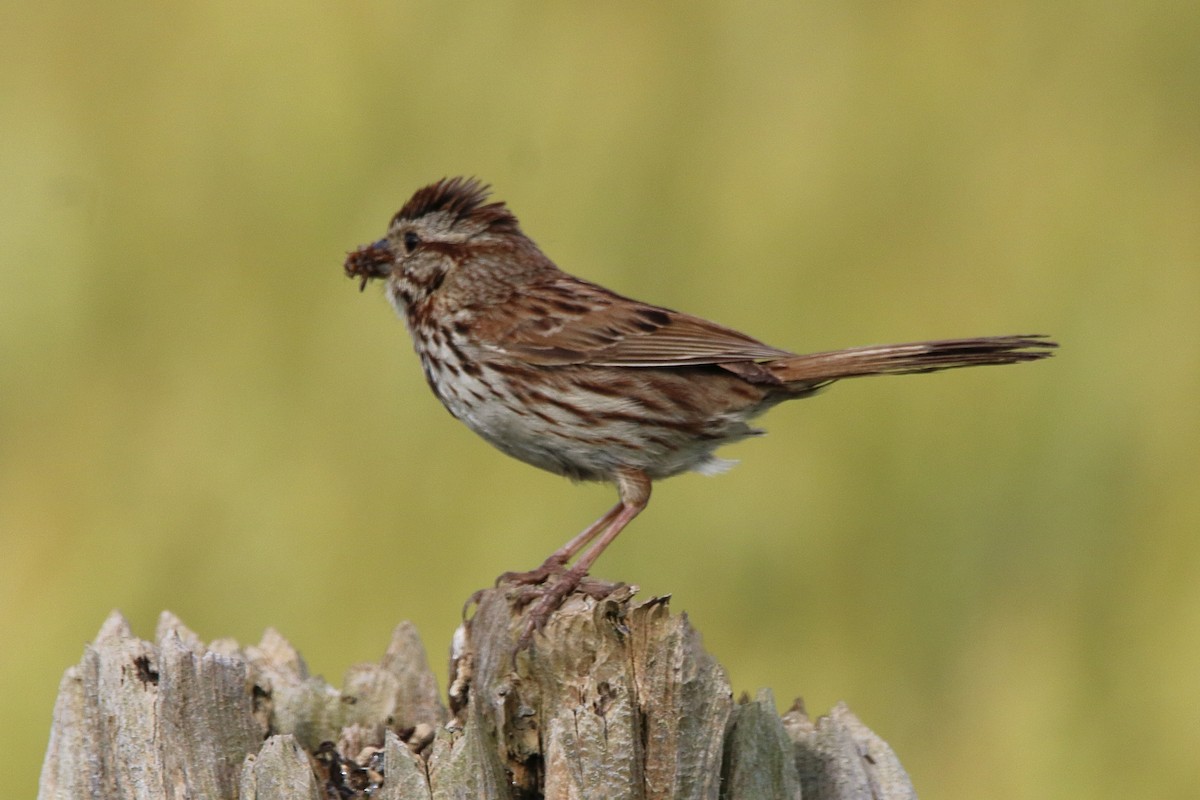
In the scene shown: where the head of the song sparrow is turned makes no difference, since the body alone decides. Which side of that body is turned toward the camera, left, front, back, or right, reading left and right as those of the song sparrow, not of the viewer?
left
